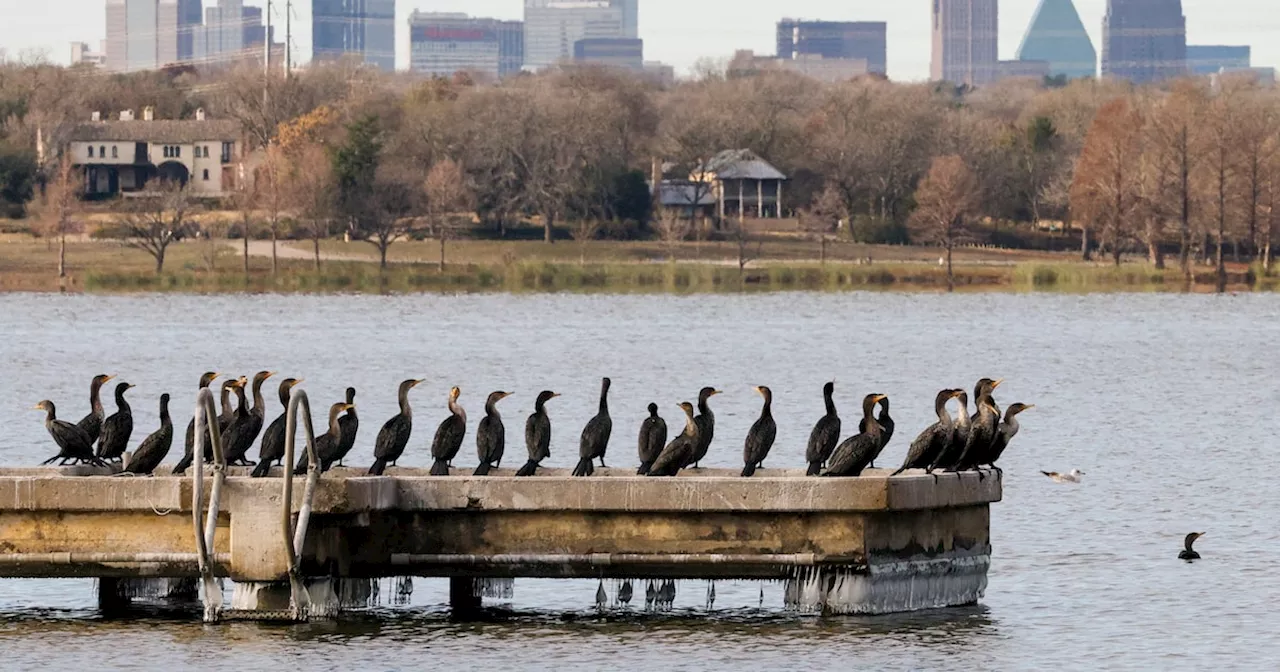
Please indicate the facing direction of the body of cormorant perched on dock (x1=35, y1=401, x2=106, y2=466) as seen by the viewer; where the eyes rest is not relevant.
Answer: to the viewer's left

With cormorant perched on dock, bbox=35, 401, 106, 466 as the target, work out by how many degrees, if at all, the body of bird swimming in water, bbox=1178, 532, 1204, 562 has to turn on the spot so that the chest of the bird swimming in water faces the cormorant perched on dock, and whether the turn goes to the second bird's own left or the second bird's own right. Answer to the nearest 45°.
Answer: approximately 135° to the second bird's own right

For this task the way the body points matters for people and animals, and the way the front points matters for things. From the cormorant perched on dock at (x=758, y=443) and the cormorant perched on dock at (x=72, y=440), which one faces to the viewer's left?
the cormorant perched on dock at (x=72, y=440)

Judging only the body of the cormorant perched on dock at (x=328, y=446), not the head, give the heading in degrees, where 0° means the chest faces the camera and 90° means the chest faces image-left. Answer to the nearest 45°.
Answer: approximately 270°

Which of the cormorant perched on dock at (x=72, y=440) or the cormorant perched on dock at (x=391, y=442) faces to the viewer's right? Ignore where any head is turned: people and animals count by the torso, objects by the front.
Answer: the cormorant perched on dock at (x=391, y=442)

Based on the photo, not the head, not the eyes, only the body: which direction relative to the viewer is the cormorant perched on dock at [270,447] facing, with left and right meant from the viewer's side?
facing to the right of the viewer

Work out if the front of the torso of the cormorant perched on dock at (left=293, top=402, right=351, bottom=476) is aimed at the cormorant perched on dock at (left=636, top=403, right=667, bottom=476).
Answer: yes

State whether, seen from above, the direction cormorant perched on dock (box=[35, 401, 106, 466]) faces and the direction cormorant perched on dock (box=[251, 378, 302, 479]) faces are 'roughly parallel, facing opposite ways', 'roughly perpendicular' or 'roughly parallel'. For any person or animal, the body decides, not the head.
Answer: roughly parallel, facing opposite ways

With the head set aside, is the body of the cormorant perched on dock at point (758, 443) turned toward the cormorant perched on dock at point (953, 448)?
no

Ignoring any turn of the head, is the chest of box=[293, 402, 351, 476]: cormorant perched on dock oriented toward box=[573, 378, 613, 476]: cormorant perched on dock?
yes

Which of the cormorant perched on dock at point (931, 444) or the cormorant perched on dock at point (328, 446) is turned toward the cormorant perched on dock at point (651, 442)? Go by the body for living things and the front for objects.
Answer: the cormorant perched on dock at point (328, 446)

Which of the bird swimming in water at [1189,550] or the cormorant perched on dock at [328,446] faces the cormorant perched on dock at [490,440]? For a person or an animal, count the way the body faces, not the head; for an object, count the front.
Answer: the cormorant perched on dock at [328,446]

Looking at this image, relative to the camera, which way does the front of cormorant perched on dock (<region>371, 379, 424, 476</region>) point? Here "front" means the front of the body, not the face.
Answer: to the viewer's right

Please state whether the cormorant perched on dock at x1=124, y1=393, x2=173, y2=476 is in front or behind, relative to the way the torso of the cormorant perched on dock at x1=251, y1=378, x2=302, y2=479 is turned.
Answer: behind

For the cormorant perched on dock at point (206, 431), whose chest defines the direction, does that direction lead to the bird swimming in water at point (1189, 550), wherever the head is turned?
yes

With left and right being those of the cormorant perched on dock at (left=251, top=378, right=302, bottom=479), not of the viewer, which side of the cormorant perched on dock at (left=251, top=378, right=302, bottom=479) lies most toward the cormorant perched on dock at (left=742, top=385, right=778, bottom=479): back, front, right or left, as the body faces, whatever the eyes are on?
front

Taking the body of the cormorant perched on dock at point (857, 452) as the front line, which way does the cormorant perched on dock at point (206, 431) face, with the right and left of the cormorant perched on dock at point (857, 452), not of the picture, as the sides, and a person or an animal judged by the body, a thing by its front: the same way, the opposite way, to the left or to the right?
the same way
